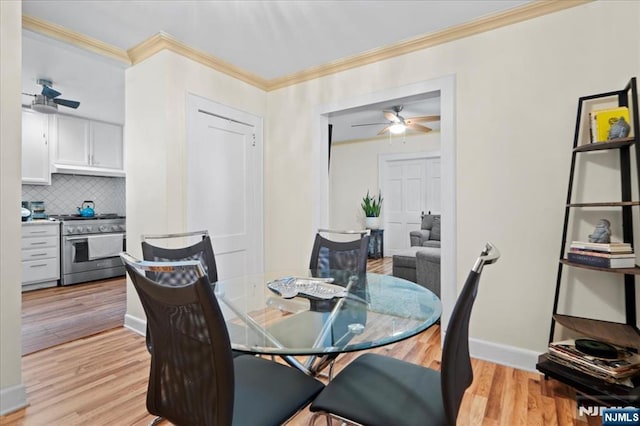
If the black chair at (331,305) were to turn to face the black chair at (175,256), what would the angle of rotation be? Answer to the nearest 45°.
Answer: approximately 45° to its right

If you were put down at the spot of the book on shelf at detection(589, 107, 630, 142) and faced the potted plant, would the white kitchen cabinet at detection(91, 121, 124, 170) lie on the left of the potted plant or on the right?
left

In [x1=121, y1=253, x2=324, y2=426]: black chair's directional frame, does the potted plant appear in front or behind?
in front

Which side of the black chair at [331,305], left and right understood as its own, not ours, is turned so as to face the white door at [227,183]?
right

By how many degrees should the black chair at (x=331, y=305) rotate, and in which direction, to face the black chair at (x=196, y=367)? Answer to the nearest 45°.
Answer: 0° — it already faces it

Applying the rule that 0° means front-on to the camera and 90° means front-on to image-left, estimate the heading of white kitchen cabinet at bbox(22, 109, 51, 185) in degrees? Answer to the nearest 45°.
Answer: approximately 315°

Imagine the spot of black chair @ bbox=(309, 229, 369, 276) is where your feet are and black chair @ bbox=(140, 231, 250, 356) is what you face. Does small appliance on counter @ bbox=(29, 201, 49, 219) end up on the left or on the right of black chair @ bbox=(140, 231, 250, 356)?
right

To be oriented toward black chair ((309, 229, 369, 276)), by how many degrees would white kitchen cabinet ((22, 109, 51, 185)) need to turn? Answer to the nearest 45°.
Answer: approximately 45° to its right

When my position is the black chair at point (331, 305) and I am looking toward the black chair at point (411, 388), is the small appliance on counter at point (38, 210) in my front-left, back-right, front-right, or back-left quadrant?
back-right

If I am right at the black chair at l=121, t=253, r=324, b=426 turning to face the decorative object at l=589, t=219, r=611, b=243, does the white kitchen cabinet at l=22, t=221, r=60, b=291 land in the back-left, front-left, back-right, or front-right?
back-left

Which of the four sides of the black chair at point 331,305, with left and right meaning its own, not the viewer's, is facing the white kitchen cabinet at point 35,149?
right
